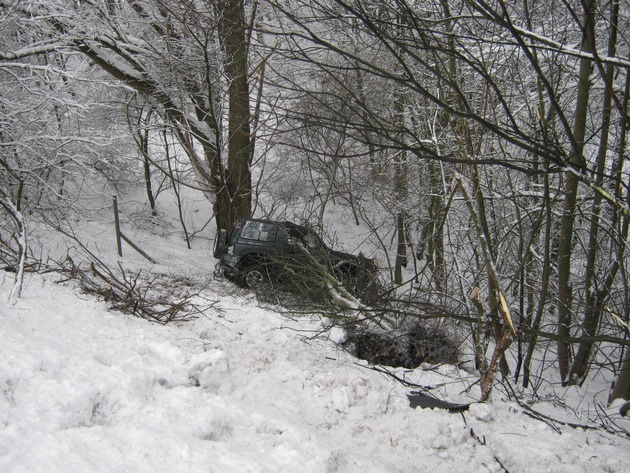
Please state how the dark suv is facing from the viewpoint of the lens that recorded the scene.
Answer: facing to the right of the viewer
